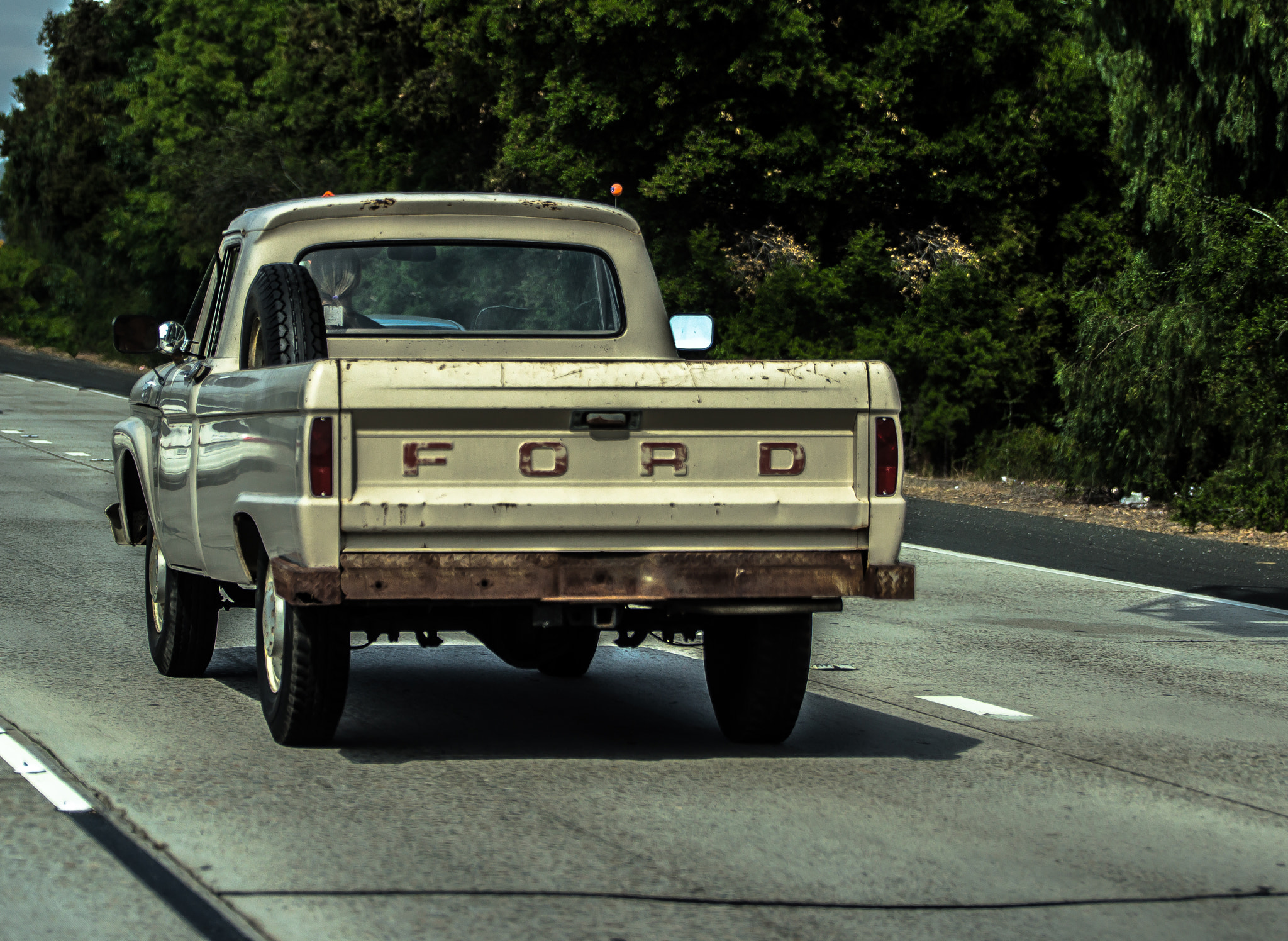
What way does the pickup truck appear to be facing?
away from the camera

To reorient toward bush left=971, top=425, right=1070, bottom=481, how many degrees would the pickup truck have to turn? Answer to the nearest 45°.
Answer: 0° — it already faces it

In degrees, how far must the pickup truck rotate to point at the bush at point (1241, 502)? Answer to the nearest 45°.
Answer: approximately 45° to its right
